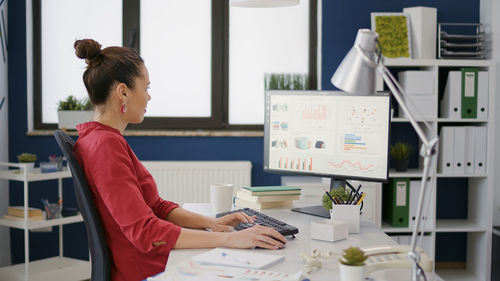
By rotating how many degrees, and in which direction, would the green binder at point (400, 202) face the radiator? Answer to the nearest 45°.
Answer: approximately 90° to its right

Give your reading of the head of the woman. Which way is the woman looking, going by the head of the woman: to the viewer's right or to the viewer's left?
to the viewer's right

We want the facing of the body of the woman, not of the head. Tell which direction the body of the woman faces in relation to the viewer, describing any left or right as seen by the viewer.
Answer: facing to the right of the viewer

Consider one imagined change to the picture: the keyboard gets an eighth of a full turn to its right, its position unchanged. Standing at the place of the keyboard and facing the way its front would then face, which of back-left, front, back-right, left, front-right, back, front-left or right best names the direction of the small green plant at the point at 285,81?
right

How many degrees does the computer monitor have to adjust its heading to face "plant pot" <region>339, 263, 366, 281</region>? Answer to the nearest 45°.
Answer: approximately 45° to its left

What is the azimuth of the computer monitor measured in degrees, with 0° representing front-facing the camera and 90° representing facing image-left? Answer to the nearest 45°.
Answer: approximately 45°

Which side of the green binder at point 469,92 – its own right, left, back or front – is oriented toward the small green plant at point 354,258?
front

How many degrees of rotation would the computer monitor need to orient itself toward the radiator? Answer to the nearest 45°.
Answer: approximately 90° to its right

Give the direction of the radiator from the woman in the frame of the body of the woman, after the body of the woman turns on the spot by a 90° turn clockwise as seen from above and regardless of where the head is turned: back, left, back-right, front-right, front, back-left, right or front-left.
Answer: back

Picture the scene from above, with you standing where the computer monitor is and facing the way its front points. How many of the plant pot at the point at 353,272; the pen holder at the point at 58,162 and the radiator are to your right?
2

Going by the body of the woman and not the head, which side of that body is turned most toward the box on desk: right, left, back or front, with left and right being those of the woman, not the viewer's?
front

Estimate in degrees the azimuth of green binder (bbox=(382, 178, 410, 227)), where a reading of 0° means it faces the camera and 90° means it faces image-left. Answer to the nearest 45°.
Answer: approximately 0°
